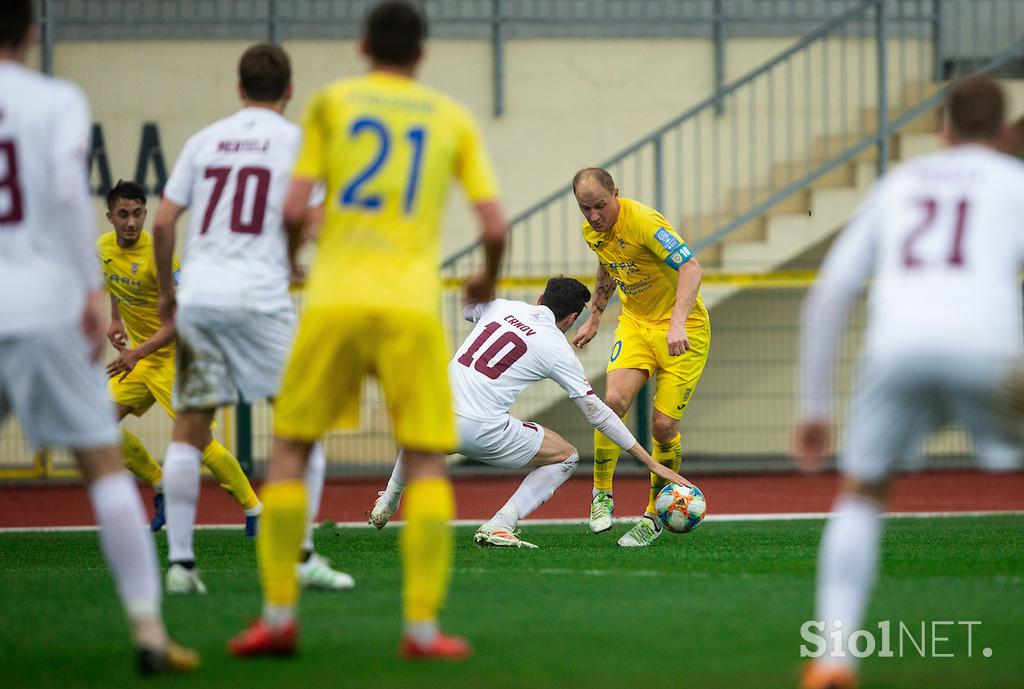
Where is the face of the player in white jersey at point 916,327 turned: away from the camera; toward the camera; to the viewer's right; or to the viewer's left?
away from the camera

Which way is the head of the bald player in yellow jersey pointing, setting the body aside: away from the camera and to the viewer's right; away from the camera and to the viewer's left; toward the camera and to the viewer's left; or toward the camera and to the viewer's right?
toward the camera and to the viewer's left

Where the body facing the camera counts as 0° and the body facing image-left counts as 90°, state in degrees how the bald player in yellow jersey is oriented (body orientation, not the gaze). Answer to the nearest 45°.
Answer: approximately 45°

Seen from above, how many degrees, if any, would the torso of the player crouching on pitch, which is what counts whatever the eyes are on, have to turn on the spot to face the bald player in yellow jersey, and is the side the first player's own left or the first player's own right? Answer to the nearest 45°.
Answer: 0° — they already face them

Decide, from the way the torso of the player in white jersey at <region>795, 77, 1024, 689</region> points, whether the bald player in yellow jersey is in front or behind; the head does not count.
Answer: in front

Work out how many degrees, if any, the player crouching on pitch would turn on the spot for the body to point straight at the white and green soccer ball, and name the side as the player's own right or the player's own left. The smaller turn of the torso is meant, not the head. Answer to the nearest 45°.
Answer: approximately 45° to the player's own right

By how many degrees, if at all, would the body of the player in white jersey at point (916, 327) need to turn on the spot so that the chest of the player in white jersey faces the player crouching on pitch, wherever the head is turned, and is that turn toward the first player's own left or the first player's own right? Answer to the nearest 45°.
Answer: approximately 45° to the first player's own left

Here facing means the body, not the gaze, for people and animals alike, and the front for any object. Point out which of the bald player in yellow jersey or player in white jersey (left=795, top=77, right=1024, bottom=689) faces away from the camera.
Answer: the player in white jersey

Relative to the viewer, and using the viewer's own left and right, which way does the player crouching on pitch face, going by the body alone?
facing away from the viewer and to the right of the viewer

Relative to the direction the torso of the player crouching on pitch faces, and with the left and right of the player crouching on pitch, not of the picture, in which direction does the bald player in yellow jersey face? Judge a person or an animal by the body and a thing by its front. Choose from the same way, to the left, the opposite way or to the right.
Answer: the opposite way

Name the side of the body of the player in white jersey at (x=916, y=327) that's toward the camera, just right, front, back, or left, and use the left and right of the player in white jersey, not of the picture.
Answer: back

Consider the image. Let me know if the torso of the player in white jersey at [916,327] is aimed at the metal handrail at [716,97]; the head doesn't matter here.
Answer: yes

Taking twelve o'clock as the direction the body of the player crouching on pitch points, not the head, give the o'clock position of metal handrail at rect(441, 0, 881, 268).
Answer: The metal handrail is roughly at 11 o'clock from the player crouching on pitch.

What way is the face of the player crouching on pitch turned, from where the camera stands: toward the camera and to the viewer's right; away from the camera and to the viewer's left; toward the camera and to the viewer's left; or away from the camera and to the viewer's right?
away from the camera and to the viewer's right

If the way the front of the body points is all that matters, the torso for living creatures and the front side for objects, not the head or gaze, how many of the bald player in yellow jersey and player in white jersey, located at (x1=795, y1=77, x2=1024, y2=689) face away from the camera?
1
